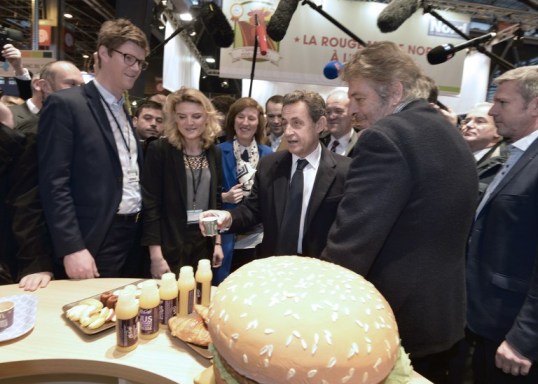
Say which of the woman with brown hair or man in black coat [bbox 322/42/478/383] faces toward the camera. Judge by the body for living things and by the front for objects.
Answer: the woman with brown hair

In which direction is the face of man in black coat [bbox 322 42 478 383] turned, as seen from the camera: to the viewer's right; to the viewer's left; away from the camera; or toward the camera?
to the viewer's left

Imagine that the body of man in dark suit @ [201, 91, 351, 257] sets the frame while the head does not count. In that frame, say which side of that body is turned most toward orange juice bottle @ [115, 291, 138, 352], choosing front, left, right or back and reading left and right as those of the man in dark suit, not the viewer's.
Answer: front

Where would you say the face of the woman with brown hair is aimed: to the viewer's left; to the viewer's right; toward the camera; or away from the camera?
toward the camera

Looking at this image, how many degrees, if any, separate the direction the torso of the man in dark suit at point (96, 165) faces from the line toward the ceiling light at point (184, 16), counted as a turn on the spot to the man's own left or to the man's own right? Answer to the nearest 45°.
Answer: approximately 135° to the man's own left

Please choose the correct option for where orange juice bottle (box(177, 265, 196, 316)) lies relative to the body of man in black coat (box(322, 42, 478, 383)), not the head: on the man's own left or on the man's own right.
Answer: on the man's own left

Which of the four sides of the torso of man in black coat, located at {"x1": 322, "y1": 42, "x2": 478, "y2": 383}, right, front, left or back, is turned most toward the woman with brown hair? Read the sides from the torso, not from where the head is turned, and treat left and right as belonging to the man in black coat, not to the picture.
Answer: front

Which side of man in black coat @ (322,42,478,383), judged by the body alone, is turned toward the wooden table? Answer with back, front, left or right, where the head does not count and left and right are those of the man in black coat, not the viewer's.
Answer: left

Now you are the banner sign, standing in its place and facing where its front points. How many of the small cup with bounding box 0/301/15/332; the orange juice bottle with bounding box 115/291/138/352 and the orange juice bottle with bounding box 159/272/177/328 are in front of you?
3

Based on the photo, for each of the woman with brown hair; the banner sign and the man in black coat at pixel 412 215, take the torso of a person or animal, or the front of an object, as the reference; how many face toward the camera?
2

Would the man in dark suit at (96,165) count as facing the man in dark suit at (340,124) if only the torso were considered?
no

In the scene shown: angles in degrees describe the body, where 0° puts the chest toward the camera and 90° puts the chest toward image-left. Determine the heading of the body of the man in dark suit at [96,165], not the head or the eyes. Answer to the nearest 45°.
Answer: approximately 315°

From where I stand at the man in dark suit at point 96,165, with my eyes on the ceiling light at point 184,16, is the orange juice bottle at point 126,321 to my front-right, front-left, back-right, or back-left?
back-right

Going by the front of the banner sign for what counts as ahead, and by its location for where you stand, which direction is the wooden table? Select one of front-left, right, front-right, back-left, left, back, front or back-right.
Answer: front

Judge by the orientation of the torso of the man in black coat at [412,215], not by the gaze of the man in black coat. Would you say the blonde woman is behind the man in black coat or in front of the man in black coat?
in front

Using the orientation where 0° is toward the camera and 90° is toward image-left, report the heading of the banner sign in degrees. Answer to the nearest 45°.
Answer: approximately 0°

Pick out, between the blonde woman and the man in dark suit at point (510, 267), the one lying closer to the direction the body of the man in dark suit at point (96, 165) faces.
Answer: the man in dark suit

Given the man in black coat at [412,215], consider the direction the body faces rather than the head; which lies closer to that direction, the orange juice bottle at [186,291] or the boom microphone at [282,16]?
the boom microphone

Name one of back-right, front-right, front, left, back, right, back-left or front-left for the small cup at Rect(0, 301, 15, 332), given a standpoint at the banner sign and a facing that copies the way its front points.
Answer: front

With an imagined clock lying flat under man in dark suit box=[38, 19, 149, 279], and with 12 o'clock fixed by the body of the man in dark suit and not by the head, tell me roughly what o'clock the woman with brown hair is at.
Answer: The woman with brown hair is roughly at 9 o'clock from the man in dark suit.
